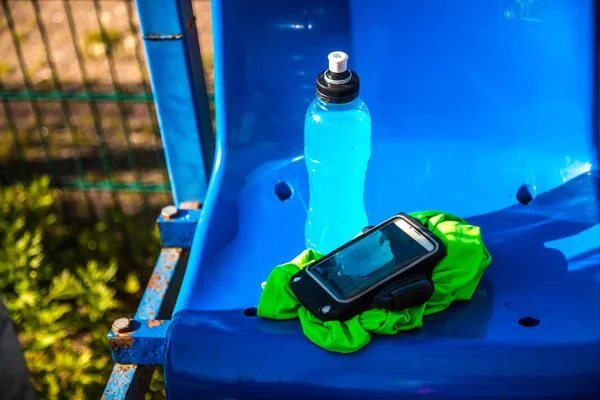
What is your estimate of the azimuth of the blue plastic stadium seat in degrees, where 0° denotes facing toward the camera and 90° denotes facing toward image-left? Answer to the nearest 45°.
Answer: approximately 0°

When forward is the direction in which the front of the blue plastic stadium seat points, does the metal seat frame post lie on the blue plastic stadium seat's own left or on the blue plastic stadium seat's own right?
on the blue plastic stadium seat's own right

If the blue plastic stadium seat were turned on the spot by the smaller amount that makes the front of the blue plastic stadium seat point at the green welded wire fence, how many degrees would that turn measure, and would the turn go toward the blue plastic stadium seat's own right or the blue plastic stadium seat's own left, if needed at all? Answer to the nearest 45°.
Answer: approximately 135° to the blue plastic stadium seat's own right
